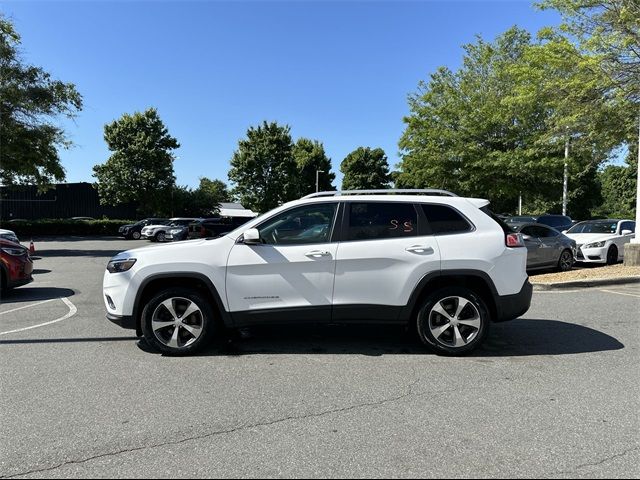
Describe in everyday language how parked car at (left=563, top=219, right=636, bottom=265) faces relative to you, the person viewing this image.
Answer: facing the viewer and to the left of the viewer

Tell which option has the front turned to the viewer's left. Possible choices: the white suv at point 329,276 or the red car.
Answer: the white suv

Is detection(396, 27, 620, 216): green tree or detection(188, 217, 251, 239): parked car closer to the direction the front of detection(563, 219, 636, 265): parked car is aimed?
the parked car

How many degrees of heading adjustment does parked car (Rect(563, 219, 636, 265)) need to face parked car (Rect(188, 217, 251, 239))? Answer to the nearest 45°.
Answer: approximately 45° to its right

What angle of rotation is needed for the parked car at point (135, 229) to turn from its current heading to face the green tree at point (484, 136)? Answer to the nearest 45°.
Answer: approximately 90° to its left

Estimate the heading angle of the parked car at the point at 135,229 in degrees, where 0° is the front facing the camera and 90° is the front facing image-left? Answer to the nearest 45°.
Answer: approximately 45°

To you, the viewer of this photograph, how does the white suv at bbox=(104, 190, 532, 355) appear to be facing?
facing to the left of the viewer

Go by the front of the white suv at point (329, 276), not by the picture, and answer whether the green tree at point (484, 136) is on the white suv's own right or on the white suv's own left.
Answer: on the white suv's own right

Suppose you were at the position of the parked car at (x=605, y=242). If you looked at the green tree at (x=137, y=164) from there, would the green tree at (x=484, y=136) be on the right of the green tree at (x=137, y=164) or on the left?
right

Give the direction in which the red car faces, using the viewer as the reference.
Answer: facing the viewer and to the right of the viewer

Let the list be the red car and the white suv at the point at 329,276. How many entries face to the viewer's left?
1

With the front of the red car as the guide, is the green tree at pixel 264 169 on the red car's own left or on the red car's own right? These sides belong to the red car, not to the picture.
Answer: on the red car's own left
